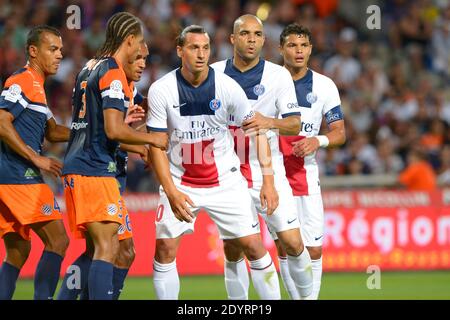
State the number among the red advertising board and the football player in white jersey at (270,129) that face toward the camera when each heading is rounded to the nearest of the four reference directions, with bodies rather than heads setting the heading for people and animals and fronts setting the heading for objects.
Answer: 2

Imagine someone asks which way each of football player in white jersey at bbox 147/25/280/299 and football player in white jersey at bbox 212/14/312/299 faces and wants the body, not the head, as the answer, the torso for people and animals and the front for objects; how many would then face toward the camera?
2

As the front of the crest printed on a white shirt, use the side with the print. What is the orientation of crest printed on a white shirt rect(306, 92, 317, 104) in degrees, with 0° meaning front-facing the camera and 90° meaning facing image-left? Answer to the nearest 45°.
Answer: approximately 0°

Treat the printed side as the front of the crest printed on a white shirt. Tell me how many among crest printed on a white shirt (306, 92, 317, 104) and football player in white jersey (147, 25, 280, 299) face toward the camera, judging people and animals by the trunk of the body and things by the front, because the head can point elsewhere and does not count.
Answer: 2
